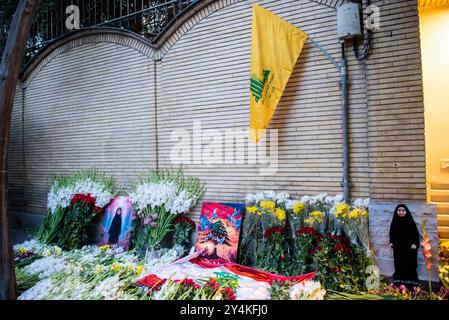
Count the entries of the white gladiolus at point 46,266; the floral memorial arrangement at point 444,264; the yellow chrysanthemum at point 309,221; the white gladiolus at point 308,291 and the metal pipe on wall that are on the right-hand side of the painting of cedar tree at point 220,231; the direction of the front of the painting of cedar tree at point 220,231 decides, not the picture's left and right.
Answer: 1

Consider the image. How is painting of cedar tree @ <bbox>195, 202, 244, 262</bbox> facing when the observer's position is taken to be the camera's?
facing the viewer

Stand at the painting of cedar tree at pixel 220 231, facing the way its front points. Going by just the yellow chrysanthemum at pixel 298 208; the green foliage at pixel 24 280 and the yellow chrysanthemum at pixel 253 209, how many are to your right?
1

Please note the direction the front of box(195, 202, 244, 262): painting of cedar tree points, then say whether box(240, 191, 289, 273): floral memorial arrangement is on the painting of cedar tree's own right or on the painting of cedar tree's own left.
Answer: on the painting of cedar tree's own left

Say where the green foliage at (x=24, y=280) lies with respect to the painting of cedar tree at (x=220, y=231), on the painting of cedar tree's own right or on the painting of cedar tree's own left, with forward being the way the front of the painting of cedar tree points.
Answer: on the painting of cedar tree's own right

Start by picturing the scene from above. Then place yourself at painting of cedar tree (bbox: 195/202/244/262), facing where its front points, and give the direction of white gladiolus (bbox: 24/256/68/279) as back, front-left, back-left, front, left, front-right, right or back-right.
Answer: right

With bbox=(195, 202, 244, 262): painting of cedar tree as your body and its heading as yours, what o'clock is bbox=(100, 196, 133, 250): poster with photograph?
bbox=(100, 196, 133, 250): poster with photograph is roughly at 4 o'clock from bbox=(195, 202, 244, 262): painting of cedar tree.

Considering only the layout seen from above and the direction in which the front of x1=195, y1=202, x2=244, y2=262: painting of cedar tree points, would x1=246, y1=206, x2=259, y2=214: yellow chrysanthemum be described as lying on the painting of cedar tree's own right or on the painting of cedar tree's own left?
on the painting of cedar tree's own left

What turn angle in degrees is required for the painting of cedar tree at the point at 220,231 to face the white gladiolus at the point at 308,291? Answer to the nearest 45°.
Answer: approximately 45° to its left

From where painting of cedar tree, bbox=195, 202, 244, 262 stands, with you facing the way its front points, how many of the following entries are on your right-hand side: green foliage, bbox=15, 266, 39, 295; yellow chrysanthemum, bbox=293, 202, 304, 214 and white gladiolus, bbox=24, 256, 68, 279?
2

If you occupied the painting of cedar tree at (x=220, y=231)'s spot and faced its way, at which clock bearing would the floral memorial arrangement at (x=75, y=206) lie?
The floral memorial arrangement is roughly at 4 o'clock from the painting of cedar tree.

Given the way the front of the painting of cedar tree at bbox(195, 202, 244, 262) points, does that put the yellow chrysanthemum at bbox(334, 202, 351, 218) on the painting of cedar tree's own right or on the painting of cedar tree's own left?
on the painting of cedar tree's own left
